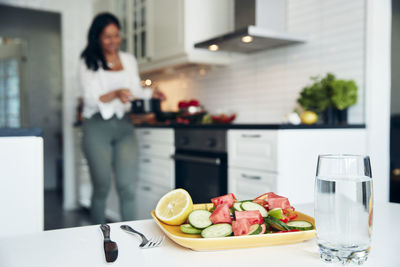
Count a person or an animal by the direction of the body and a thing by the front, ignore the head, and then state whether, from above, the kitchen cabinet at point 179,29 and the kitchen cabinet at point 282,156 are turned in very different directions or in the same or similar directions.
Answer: same or similar directions

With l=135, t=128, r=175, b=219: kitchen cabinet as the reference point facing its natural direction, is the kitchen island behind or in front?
in front

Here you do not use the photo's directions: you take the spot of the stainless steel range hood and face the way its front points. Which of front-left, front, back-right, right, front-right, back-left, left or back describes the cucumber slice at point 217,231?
front-left

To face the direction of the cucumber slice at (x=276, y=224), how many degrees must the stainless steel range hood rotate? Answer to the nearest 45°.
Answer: approximately 45° to its left

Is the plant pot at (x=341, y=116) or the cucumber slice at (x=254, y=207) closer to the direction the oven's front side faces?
the cucumber slice

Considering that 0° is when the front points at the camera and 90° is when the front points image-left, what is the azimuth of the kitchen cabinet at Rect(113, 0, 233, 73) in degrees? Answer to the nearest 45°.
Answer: approximately 45°

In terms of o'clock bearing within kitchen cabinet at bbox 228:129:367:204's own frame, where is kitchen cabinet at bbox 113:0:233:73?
kitchen cabinet at bbox 113:0:233:73 is roughly at 3 o'clock from kitchen cabinet at bbox 228:129:367:204.

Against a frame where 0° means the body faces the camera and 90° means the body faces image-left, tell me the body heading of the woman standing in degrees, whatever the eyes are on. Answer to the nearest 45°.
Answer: approximately 315°

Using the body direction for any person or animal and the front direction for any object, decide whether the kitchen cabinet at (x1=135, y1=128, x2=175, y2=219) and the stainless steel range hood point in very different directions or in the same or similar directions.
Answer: same or similar directions

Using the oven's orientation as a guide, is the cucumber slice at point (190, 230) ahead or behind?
ahead

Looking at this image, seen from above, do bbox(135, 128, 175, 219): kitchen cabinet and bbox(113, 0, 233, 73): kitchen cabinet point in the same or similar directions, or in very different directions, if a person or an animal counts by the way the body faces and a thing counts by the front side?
same or similar directions

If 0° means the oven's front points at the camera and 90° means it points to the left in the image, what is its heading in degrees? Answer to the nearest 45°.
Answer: approximately 45°

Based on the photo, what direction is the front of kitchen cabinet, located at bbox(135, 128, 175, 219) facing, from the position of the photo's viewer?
facing the viewer and to the left of the viewer

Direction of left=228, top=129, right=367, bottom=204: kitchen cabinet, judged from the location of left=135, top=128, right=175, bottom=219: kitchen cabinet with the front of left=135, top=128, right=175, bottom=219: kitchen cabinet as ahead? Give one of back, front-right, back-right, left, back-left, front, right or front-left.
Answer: left
